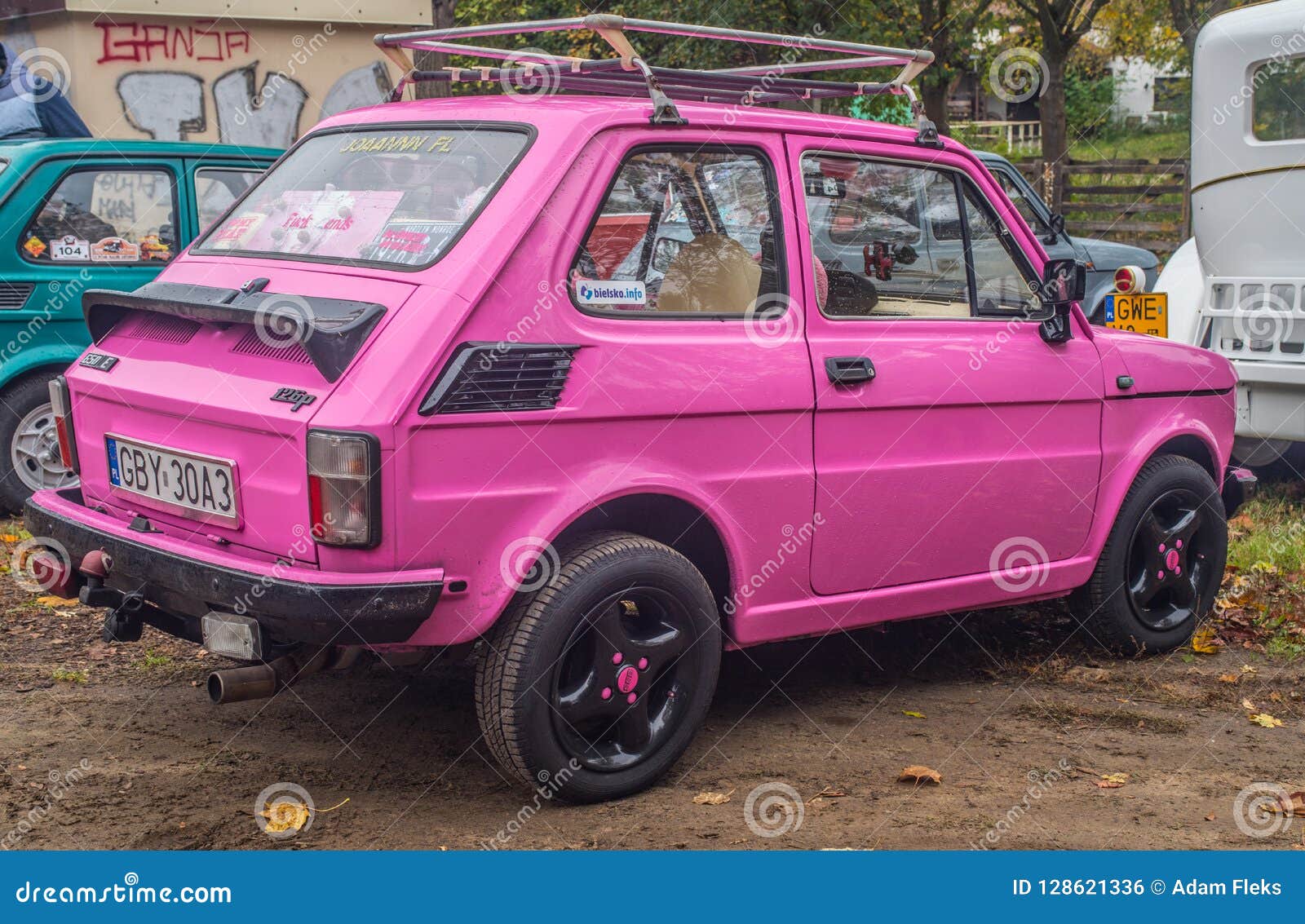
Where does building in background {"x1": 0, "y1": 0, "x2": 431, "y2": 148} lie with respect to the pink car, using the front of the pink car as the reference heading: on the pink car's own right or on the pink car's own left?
on the pink car's own left

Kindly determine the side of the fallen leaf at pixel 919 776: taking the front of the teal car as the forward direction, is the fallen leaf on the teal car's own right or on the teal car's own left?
on the teal car's own right

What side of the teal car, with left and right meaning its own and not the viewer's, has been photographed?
right

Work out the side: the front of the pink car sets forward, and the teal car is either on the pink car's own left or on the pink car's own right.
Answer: on the pink car's own left

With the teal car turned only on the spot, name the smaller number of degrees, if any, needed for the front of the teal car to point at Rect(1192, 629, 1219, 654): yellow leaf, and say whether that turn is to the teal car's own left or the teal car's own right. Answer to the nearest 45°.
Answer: approximately 45° to the teal car's own right

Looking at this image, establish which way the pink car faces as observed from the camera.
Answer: facing away from the viewer and to the right of the viewer
